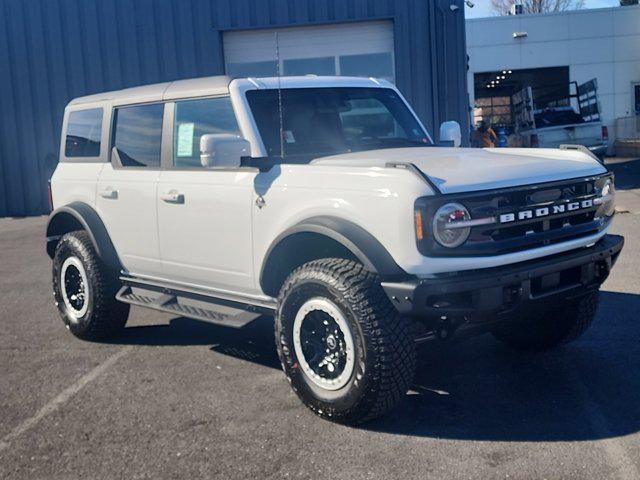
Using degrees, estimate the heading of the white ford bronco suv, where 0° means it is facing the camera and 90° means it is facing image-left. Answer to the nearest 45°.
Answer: approximately 315°

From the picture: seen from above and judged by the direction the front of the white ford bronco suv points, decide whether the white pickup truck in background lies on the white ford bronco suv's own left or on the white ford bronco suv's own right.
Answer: on the white ford bronco suv's own left

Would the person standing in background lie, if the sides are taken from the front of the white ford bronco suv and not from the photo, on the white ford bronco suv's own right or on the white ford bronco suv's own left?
on the white ford bronco suv's own left
